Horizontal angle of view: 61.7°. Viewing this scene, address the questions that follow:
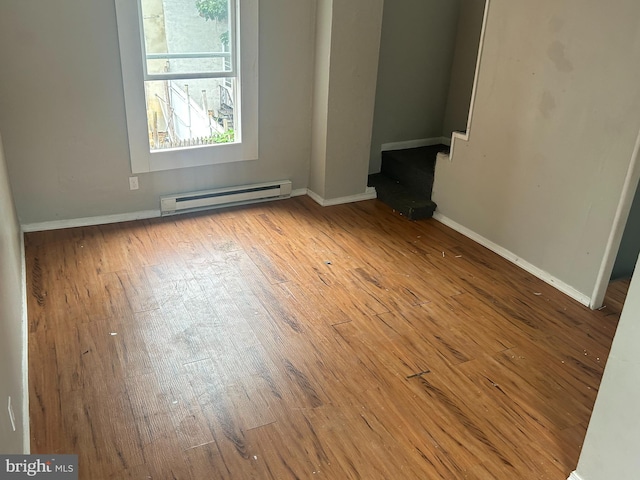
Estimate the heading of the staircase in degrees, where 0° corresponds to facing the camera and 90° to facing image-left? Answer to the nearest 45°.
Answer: approximately 45°
